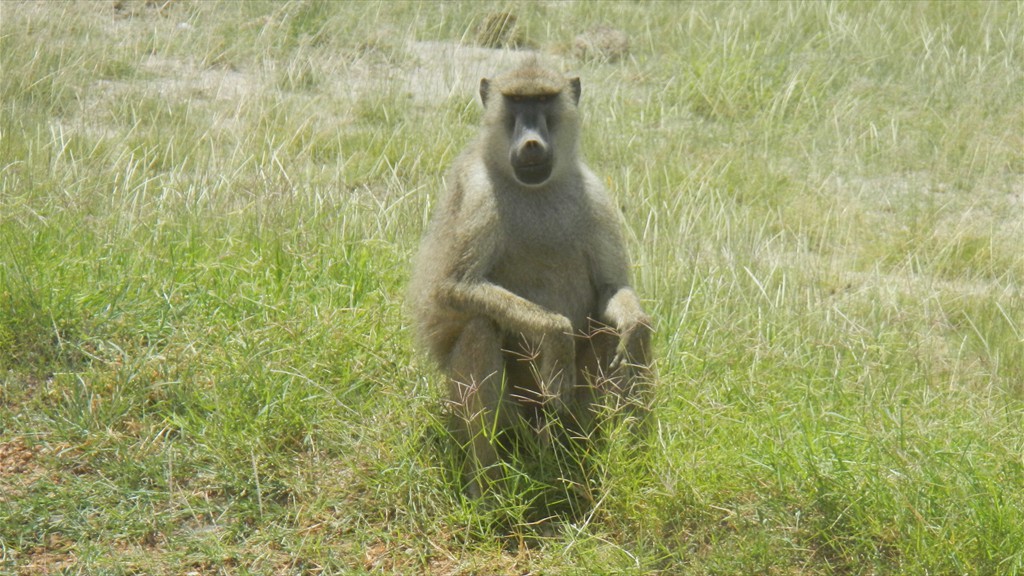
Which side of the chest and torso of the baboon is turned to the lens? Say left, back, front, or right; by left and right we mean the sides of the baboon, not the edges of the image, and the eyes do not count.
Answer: front
